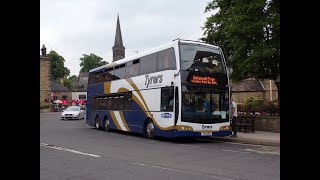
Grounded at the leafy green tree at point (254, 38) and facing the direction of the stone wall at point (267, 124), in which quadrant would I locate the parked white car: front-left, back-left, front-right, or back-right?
back-right

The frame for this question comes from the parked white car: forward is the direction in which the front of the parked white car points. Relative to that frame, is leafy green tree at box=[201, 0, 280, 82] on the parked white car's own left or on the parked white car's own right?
on the parked white car's own left

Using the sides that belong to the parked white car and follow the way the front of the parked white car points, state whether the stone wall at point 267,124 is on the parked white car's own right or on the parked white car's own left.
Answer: on the parked white car's own left

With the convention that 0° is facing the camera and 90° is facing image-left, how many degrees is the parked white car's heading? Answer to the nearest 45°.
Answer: approximately 45°
